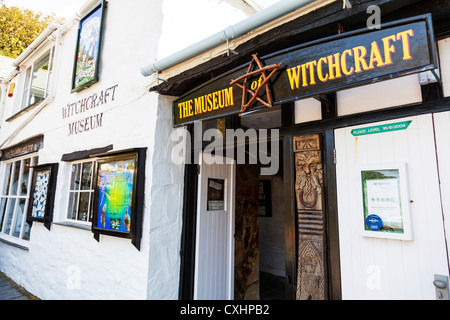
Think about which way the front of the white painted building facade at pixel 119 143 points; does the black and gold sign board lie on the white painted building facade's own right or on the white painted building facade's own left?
on the white painted building facade's own left

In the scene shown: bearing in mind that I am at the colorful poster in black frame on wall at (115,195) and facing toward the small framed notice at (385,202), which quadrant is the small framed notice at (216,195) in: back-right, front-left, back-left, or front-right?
front-left

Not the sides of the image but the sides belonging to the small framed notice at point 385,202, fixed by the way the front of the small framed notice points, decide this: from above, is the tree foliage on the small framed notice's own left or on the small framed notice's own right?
on the small framed notice's own right

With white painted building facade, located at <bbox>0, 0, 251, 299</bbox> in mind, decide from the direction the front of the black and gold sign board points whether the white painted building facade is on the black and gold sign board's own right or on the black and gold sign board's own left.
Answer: on the black and gold sign board's own right

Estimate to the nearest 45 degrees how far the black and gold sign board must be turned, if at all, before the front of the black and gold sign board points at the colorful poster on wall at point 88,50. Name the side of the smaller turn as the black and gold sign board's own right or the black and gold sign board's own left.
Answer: approximately 90° to the black and gold sign board's own right

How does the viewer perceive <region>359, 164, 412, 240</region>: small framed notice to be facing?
facing the viewer and to the left of the viewer

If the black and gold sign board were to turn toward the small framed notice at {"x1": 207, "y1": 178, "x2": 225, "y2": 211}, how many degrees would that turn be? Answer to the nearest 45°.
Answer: approximately 90° to its right

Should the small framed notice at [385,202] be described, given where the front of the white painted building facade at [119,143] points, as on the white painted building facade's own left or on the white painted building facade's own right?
on the white painted building facade's own left

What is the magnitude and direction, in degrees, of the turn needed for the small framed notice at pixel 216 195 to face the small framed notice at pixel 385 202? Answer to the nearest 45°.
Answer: approximately 45° to its left

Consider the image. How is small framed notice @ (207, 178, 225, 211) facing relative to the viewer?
toward the camera

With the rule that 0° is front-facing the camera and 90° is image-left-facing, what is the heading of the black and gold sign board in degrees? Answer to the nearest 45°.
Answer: approximately 45°
